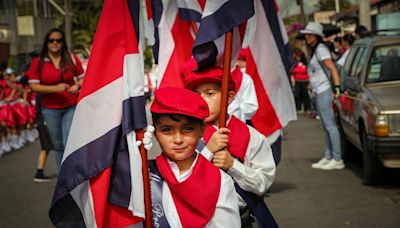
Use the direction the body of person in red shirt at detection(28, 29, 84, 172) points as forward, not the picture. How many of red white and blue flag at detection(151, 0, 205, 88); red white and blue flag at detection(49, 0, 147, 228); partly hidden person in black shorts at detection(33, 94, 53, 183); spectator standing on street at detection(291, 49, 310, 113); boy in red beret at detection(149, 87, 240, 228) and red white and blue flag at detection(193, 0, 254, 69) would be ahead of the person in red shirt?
4

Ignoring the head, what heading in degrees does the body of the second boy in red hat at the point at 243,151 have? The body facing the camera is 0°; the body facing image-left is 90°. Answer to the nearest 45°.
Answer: approximately 45°

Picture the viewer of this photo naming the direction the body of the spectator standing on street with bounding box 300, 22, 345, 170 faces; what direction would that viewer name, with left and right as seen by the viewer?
facing to the left of the viewer
